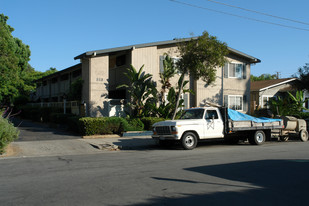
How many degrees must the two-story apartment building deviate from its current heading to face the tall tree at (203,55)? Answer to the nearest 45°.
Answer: approximately 45° to its left

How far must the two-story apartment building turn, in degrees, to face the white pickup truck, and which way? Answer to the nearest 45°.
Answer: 0° — it already faces it

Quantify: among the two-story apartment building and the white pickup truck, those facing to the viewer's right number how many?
0

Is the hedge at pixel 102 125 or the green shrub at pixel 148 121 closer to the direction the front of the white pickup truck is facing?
the hedge

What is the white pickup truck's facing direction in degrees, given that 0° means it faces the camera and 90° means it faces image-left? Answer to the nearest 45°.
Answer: approximately 45°

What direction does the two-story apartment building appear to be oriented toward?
toward the camera

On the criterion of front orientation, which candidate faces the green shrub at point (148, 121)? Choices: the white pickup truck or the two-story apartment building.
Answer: the two-story apartment building

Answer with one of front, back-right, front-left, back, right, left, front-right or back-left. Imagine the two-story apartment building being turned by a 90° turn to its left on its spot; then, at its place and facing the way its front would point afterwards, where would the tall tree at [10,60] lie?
back

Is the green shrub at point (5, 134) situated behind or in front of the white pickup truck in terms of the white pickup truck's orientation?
in front

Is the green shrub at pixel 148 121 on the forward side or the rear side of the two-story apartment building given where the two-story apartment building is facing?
on the forward side

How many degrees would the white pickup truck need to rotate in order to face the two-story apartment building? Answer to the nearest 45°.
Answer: approximately 90° to its right

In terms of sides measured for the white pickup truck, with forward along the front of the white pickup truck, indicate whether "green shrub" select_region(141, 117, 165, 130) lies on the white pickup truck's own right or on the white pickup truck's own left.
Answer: on the white pickup truck's own right
